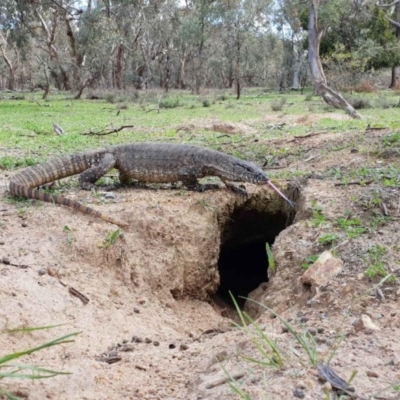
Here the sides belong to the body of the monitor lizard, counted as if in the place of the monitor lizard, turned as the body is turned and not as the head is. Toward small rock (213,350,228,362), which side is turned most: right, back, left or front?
right

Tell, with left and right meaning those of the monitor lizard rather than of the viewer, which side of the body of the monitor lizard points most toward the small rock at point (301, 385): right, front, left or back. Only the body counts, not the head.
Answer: right

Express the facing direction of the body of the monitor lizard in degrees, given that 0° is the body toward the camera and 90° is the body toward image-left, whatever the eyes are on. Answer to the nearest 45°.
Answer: approximately 270°

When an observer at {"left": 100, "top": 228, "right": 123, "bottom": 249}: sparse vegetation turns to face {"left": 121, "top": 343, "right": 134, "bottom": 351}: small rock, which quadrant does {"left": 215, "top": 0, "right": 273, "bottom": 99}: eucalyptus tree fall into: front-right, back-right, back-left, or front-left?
back-left

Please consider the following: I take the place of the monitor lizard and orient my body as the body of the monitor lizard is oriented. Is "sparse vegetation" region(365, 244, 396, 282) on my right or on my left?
on my right

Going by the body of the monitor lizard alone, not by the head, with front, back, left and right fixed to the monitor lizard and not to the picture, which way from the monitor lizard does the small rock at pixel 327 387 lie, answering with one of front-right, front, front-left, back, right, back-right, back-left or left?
right

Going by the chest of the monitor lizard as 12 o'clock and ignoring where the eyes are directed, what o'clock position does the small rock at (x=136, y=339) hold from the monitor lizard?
The small rock is roughly at 3 o'clock from the monitor lizard.
